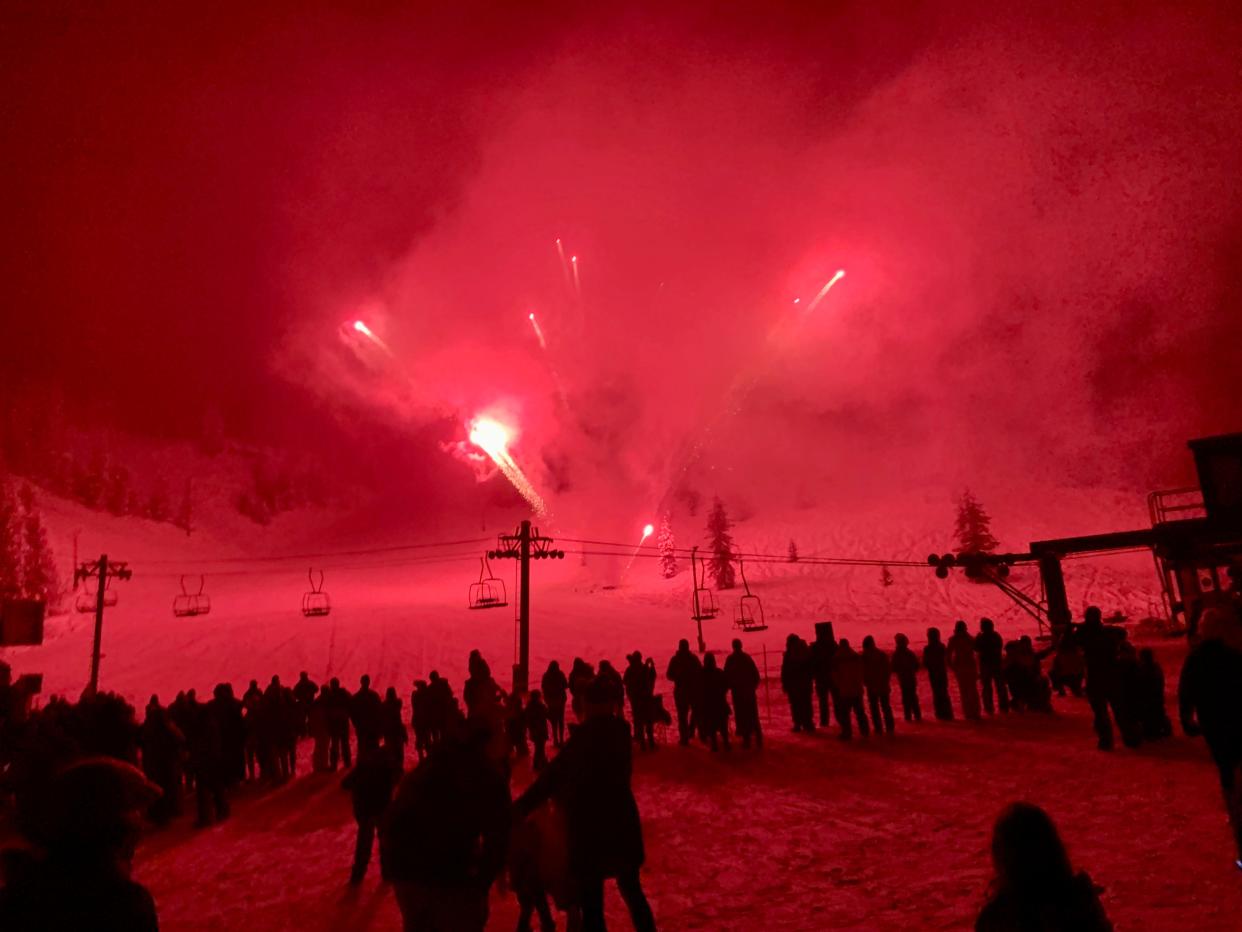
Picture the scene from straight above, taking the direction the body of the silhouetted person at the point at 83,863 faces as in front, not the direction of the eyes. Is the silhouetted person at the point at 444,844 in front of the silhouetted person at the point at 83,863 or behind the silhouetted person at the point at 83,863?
in front

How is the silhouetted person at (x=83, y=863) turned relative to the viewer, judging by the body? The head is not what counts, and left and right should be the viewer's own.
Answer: facing away from the viewer and to the right of the viewer

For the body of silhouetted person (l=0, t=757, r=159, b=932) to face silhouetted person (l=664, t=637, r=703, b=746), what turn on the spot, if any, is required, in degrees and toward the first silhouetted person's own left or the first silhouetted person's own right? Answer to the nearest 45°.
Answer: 0° — they already face them

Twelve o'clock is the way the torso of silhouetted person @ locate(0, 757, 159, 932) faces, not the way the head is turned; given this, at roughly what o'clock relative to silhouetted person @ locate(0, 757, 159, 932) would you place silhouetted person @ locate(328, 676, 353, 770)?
silhouetted person @ locate(328, 676, 353, 770) is roughly at 11 o'clock from silhouetted person @ locate(0, 757, 159, 932).

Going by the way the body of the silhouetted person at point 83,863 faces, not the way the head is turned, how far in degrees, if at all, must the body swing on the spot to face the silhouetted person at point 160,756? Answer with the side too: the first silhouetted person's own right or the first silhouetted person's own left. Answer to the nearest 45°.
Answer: approximately 45° to the first silhouetted person's own left

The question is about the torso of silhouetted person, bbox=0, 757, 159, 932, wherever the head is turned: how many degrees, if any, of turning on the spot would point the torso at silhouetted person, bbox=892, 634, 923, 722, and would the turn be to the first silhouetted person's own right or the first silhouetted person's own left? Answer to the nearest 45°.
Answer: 0° — they already face them

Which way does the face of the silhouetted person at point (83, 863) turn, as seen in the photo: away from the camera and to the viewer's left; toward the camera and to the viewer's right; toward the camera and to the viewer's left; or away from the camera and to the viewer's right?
away from the camera and to the viewer's right

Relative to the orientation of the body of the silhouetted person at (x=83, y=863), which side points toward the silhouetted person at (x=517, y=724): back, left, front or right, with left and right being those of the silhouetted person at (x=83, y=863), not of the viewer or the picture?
front

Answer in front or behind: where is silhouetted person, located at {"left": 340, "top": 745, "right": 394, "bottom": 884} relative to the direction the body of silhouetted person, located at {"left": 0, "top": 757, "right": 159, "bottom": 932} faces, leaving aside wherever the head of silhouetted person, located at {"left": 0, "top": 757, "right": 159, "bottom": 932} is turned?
in front
